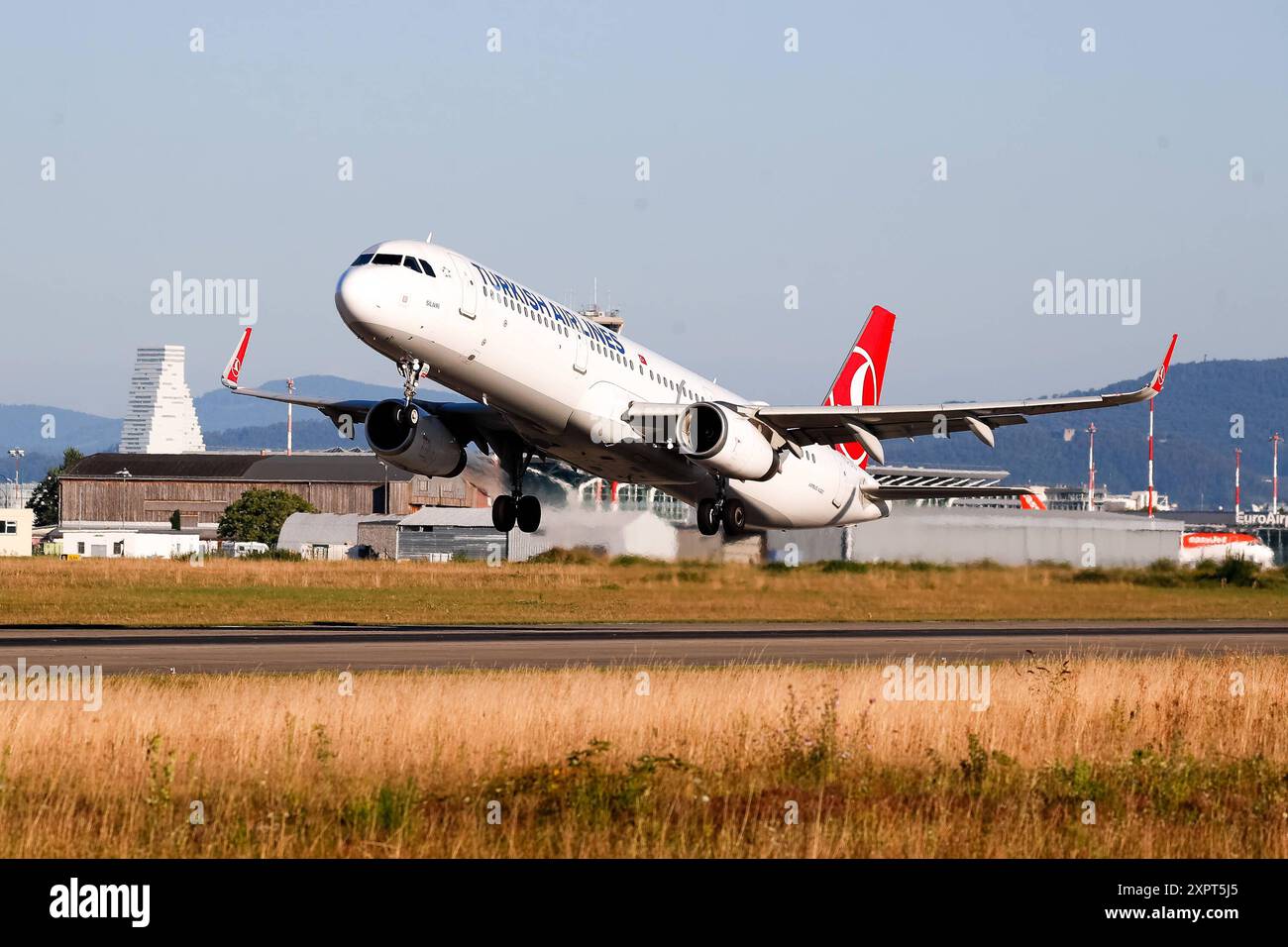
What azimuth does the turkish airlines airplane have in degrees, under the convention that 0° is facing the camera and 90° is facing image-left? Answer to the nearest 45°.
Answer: approximately 45°
